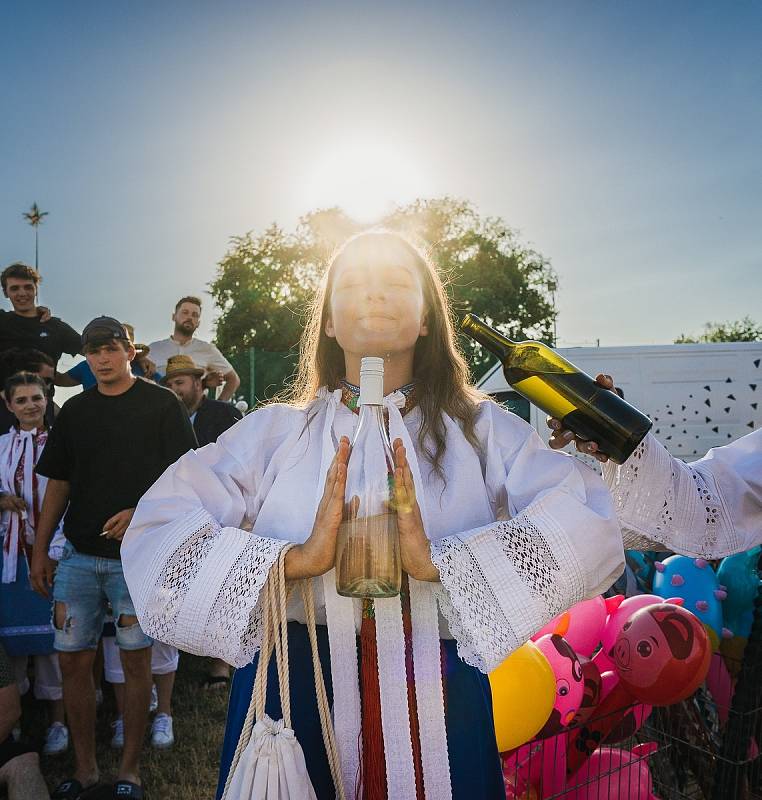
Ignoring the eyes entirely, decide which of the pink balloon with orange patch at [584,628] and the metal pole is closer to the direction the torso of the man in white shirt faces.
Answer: the pink balloon with orange patch

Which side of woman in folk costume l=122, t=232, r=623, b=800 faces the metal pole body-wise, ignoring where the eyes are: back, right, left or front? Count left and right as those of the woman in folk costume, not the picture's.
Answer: back

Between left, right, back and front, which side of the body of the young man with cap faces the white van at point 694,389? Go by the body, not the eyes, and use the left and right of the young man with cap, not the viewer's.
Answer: left

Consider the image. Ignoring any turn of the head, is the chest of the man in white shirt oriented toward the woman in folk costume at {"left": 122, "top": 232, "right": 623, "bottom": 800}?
yes

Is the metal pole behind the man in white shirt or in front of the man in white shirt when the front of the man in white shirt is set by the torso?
behind

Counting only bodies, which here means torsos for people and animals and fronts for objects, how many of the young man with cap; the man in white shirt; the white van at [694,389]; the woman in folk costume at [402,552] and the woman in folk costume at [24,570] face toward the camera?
4

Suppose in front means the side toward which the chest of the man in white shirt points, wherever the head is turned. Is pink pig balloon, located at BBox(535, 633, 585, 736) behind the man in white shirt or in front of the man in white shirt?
in front

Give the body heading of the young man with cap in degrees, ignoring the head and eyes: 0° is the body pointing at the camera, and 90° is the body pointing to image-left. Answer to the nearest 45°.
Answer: approximately 0°

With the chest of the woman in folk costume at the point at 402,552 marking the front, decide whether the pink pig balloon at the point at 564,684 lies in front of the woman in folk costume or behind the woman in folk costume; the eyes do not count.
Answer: behind

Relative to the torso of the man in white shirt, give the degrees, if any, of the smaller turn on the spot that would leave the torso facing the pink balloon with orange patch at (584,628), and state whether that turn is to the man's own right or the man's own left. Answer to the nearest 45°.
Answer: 0° — they already face it

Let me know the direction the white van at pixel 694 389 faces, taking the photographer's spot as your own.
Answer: facing to the left of the viewer

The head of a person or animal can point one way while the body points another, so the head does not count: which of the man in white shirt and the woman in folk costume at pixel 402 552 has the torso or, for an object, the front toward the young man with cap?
the man in white shirt

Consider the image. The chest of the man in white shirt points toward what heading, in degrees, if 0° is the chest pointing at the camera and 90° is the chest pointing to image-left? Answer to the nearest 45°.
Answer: approximately 0°
